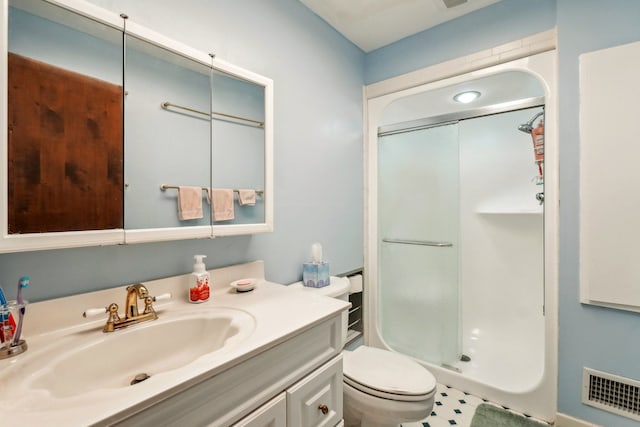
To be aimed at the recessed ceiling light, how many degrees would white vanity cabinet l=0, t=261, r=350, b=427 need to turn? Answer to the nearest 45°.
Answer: approximately 45° to its left

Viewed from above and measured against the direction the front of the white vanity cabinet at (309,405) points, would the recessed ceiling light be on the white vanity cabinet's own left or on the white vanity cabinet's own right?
on the white vanity cabinet's own left

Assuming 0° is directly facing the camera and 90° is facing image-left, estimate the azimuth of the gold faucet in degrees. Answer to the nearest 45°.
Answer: approximately 315°

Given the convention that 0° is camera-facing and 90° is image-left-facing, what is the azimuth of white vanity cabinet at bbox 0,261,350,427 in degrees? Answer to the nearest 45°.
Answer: approximately 315°

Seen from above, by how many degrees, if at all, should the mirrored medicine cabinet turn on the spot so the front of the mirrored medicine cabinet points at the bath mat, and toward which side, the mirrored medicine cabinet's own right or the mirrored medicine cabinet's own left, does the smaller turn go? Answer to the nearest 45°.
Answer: approximately 45° to the mirrored medicine cabinet's own left

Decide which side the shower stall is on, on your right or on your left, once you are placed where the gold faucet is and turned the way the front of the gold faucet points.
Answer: on your left

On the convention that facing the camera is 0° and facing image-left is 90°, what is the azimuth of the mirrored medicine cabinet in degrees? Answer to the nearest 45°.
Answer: approximately 315°
